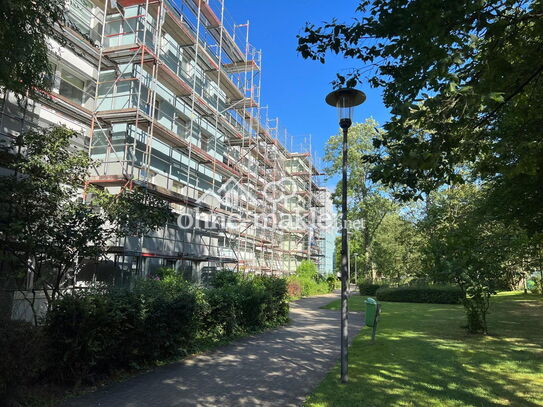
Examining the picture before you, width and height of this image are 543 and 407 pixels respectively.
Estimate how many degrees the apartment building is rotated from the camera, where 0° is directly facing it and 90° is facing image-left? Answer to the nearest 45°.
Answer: approximately 315°

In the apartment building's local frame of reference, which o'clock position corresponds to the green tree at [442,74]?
The green tree is roughly at 1 o'clock from the apartment building.

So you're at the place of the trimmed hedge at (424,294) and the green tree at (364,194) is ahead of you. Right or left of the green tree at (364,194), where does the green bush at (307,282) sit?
left

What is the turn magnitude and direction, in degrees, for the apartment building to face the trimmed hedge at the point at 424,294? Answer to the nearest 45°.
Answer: approximately 45° to its left

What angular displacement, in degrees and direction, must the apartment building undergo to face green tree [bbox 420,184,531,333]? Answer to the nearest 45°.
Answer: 0° — it already faces it

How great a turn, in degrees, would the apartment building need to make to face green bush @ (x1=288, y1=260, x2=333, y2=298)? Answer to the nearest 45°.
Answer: approximately 90° to its left

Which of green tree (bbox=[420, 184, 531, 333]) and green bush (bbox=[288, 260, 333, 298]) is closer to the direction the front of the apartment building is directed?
the green tree

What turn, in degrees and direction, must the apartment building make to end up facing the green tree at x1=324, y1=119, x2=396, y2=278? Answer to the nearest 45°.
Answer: approximately 90° to its left

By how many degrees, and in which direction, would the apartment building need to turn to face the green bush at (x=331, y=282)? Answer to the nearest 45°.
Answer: approximately 90° to its left

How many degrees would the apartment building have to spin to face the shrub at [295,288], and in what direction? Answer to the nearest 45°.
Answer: approximately 90° to its left
